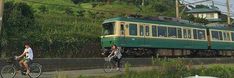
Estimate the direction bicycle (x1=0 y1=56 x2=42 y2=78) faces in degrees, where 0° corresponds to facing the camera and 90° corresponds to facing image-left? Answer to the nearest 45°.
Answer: approximately 90°

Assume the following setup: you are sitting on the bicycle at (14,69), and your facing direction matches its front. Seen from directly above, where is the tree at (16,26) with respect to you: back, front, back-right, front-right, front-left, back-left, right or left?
right

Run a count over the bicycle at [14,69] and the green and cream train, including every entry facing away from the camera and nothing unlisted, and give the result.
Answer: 0

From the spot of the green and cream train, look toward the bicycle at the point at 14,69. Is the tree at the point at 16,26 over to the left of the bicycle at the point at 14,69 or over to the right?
right

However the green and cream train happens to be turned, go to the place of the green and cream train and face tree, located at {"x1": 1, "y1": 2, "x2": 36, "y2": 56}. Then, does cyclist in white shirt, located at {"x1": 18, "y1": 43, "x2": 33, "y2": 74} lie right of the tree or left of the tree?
left

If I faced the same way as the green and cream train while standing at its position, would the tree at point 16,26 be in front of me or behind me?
in front

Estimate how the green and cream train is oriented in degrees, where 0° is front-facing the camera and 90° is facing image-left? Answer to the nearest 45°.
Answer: approximately 45°

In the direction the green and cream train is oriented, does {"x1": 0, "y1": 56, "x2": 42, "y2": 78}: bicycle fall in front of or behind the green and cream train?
in front
